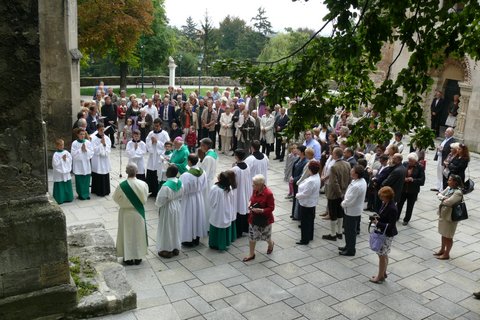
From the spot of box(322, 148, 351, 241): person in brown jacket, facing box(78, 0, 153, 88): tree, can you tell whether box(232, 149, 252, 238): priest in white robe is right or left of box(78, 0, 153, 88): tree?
left

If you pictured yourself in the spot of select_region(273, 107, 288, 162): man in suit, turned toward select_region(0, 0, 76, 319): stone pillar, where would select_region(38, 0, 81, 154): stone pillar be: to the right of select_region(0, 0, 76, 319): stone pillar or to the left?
right

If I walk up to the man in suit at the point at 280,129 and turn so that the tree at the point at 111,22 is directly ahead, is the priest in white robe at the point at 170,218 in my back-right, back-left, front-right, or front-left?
back-left

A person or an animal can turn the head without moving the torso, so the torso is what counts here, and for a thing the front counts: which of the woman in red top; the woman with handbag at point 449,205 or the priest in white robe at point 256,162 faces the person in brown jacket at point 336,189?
the woman with handbag

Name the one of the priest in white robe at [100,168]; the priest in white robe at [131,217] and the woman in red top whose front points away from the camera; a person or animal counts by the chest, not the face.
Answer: the priest in white robe at [131,217]

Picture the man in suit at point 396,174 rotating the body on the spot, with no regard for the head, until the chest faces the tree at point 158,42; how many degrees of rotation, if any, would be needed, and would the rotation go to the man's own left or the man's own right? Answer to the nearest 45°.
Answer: approximately 45° to the man's own right

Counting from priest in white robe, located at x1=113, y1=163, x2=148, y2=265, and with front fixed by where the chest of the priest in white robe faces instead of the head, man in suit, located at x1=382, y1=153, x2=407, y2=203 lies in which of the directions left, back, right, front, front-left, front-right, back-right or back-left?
right

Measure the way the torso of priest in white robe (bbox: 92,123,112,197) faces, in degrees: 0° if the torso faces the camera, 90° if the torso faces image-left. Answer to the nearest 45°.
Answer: approximately 315°

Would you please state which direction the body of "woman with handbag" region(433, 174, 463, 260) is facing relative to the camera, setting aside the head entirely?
to the viewer's left

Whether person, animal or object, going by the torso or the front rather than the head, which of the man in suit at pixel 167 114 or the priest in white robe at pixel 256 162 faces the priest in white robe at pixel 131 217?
the man in suit

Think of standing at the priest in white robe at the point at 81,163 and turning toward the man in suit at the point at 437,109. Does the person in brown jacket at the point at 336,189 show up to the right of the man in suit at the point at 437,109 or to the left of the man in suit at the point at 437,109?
right

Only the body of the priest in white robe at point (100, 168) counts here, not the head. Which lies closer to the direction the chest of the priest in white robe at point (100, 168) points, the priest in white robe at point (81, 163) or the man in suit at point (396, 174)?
the man in suit

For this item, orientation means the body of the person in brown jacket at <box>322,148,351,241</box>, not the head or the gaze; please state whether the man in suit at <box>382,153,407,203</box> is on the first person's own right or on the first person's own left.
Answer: on the first person's own right

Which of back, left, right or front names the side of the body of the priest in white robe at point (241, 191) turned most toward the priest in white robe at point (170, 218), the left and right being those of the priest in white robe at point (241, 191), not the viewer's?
left

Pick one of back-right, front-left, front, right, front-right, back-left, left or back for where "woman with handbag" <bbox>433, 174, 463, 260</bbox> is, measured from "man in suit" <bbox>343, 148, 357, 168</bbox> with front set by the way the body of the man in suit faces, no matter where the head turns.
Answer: back-left

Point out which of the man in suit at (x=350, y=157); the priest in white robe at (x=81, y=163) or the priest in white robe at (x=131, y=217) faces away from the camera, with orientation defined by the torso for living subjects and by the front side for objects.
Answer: the priest in white robe at (x=131, y=217)
